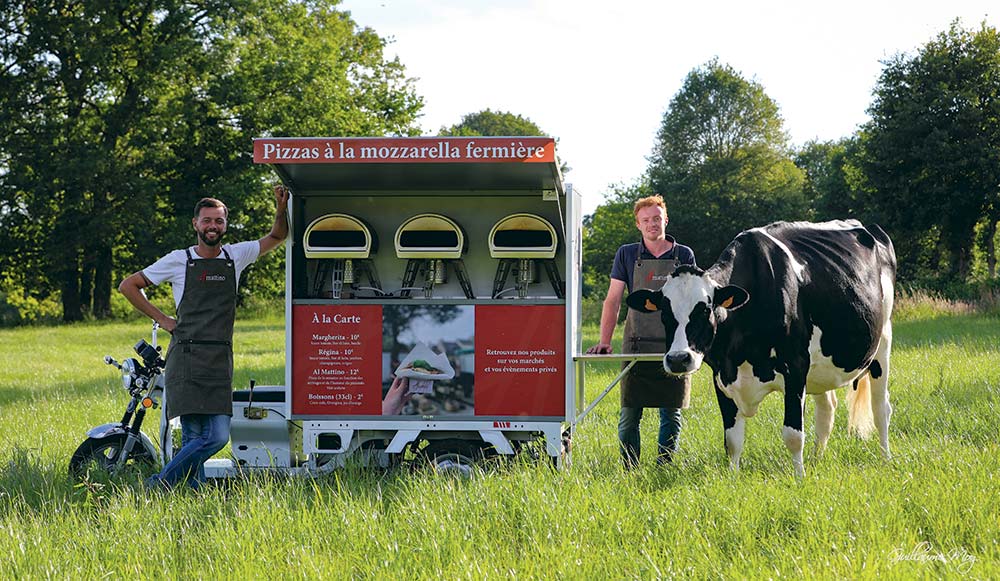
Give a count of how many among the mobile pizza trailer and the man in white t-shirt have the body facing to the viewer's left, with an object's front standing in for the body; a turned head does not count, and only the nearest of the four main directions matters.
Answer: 1

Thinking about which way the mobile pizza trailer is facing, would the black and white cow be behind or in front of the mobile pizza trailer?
behind

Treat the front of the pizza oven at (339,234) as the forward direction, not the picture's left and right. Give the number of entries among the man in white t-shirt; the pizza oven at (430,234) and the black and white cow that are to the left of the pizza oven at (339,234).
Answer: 2

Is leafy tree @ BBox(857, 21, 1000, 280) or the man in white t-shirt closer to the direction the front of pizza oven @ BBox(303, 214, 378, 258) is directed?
the man in white t-shirt

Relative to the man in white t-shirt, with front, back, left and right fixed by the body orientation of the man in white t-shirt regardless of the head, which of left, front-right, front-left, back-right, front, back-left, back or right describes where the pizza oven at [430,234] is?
left

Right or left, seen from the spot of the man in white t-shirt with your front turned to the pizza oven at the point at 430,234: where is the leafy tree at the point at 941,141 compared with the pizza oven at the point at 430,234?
left

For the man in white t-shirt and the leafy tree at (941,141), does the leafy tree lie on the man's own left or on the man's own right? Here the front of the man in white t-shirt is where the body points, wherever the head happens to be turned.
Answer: on the man's own left

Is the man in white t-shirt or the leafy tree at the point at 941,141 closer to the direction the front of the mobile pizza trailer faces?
the man in white t-shirt

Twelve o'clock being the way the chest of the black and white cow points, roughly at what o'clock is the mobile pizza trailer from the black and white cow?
The mobile pizza trailer is roughly at 1 o'clock from the black and white cow.

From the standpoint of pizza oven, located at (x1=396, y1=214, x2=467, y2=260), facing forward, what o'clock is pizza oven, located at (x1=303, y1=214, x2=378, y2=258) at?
pizza oven, located at (x1=303, y1=214, x2=378, y2=258) is roughly at 3 o'clock from pizza oven, located at (x1=396, y1=214, x2=467, y2=260).

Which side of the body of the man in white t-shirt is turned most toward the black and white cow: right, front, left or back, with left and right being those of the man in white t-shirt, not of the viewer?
left

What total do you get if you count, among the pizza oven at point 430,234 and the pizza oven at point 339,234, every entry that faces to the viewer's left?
0

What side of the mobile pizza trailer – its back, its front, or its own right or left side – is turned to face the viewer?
left

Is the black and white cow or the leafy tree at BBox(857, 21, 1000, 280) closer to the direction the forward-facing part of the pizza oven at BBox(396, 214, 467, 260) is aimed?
the black and white cow

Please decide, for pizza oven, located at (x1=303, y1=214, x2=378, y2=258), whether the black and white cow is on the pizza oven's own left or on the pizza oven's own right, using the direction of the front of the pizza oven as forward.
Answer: on the pizza oven's own left
